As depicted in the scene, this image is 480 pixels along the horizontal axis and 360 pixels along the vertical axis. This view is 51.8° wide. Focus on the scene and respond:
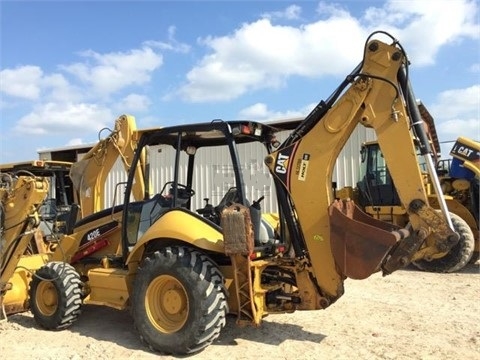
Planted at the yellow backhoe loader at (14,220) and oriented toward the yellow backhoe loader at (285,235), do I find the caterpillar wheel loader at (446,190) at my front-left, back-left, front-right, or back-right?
front-left

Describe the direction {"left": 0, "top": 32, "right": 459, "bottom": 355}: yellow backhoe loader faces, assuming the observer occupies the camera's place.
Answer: facing away from the viewer and to the left of the viewer

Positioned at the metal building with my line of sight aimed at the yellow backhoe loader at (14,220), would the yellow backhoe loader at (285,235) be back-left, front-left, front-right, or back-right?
front-left

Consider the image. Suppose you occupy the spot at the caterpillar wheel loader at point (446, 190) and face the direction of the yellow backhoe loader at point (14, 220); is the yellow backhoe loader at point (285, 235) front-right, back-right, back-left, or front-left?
front-left

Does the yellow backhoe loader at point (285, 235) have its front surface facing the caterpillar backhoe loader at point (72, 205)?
yes

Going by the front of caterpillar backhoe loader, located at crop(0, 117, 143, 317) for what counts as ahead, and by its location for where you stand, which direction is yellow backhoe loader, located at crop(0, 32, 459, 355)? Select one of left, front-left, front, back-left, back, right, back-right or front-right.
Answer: back

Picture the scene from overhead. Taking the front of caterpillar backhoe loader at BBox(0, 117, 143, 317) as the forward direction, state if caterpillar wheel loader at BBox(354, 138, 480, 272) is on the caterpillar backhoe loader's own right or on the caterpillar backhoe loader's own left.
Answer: on the caterpillar backhoe loader's own right

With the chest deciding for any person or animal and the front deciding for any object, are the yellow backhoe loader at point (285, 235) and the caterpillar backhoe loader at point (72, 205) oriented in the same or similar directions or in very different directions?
same or similar directions

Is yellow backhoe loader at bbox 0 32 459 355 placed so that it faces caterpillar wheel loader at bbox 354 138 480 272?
no
